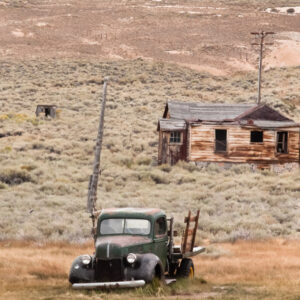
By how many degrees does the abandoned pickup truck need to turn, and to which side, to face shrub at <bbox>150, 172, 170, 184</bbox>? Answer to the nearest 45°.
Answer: approximately 135° to its right

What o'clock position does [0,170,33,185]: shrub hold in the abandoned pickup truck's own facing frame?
The shrub is roughly at 4 o'clock from the abandoned pickup truck.

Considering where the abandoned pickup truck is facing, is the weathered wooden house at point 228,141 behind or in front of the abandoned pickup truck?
behind

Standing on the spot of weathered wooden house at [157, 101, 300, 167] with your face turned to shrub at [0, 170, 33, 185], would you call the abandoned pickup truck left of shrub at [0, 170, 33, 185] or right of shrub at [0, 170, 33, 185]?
left

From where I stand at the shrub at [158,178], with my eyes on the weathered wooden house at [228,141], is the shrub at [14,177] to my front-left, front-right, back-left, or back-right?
back-left

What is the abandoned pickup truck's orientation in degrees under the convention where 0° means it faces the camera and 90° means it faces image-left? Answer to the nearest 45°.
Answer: approximately 45°
